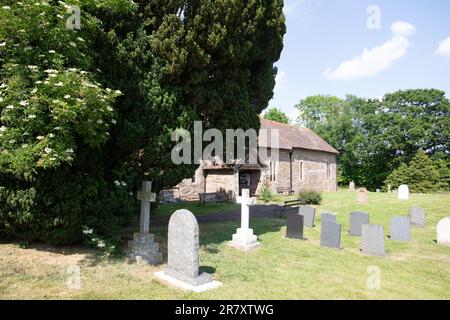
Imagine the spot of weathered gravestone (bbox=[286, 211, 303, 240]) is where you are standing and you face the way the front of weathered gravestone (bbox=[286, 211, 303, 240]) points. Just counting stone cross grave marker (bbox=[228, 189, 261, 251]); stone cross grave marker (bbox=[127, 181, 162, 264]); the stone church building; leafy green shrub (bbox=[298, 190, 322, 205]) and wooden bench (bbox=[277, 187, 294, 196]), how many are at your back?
3

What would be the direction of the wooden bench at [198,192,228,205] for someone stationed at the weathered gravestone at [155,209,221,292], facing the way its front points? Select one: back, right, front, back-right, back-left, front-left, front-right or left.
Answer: back-right

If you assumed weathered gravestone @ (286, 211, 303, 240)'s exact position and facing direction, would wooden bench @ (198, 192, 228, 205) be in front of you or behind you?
behind

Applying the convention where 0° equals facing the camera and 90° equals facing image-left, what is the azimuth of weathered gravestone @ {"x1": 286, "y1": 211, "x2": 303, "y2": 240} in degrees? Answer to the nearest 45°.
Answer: approximately 0°

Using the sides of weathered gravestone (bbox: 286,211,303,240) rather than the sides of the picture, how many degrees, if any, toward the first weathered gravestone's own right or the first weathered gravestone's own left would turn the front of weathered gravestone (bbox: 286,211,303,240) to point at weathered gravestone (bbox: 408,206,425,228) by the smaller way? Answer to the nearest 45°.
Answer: approximately 135° to the first weathered gravestone's own left

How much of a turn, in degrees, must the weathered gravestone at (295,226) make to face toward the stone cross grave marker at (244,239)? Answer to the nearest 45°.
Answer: approximately 45° to its right

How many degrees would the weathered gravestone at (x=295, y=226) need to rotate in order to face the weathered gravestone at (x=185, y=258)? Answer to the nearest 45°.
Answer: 0° — it already faces it

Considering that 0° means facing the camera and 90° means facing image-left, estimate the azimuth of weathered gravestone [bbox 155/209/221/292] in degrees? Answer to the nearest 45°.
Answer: approximately 45°

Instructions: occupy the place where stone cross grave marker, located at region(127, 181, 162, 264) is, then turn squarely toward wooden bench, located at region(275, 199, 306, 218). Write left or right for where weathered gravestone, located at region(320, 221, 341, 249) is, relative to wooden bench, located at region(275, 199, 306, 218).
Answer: right

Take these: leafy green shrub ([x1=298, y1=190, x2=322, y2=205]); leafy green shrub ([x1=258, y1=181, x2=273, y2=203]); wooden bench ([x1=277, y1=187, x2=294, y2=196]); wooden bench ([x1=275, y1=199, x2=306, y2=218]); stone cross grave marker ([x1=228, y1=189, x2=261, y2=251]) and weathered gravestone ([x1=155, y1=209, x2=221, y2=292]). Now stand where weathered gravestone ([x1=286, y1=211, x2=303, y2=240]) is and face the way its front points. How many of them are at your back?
4

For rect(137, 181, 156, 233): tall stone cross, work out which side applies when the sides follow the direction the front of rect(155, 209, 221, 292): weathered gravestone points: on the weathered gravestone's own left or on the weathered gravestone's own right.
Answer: on the weathered gravestone's own right

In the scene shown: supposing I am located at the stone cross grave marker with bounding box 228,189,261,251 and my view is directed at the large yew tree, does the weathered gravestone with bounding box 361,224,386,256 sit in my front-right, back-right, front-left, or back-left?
back-right
